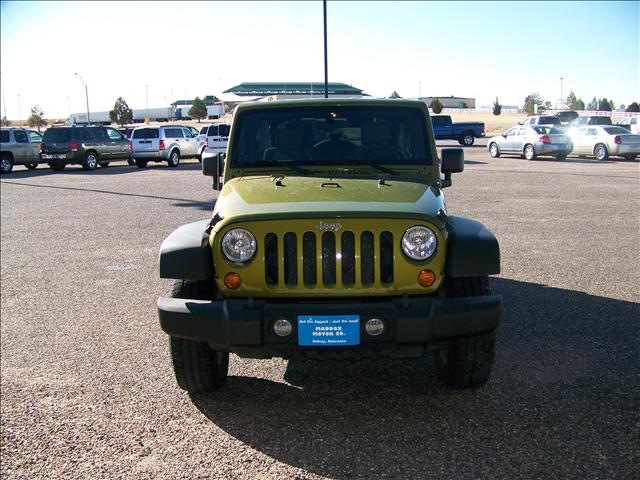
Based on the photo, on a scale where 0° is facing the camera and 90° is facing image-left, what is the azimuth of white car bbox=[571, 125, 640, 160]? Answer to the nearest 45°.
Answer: approximately 135°

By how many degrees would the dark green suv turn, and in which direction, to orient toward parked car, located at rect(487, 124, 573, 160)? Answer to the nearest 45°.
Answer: approximately 45° to its right

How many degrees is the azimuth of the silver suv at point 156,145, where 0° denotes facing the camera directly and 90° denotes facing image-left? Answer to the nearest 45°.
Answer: approximately 225°

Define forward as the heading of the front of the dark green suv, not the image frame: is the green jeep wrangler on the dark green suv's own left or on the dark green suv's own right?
on the dark green suv's own right

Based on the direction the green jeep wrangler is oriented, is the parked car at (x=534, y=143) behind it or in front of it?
behind

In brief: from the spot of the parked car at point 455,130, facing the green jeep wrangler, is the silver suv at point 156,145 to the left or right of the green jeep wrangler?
right

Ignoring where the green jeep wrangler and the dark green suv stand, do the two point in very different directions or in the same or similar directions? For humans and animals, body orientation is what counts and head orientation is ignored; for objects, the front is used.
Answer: very different directions

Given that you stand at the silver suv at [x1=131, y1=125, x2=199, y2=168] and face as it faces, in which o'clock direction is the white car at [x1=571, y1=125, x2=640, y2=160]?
The white car is roughly at 2 o'clock from the silver suv.

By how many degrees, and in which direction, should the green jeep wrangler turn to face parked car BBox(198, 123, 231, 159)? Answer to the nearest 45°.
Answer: approximately 180°

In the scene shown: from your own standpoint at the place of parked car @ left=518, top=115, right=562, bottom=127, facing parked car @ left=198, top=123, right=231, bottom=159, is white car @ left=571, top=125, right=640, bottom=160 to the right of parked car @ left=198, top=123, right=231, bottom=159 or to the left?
left

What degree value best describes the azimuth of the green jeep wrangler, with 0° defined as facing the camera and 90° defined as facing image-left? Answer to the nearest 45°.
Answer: approximately 0°

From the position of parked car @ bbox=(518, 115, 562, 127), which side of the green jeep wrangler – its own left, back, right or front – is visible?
back
